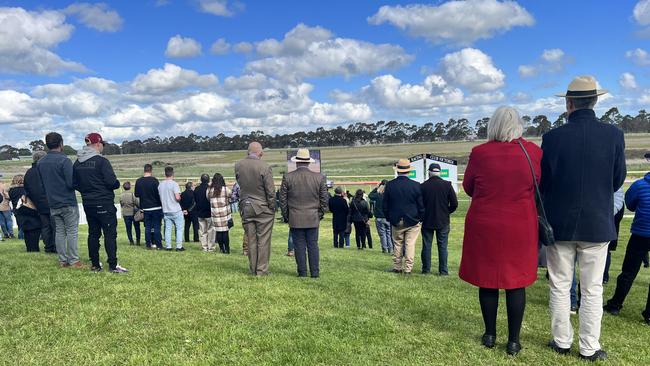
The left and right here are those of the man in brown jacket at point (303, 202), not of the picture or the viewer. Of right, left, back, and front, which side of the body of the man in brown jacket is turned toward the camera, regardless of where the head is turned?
back

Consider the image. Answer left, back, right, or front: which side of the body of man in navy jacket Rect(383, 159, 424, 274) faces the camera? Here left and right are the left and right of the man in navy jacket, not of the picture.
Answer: back

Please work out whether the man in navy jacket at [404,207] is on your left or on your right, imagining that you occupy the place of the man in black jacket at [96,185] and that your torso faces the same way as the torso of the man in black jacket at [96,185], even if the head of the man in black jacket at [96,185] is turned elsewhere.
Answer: on your right

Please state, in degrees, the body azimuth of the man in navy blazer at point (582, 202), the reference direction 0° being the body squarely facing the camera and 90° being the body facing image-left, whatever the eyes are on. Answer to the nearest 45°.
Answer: approximately 180°

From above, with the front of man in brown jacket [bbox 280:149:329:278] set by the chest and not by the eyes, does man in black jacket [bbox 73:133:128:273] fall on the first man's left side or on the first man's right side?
on the first man's left side

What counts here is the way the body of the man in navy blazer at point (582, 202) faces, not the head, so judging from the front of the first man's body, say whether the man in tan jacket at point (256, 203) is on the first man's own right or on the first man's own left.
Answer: on the first man's own left

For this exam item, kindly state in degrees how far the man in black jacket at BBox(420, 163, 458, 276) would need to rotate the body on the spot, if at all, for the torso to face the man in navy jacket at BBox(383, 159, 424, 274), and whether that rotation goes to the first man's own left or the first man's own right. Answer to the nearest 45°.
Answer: approximately 135° to the first man's own left

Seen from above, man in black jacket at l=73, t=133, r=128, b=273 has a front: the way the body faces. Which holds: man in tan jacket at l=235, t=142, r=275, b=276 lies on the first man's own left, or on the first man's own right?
on the first man's own right

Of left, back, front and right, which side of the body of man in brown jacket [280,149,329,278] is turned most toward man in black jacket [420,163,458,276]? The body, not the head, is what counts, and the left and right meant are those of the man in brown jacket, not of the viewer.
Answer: right

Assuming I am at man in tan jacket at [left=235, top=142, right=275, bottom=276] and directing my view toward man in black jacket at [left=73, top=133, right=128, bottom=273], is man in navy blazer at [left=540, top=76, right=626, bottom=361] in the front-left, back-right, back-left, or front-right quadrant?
back-left

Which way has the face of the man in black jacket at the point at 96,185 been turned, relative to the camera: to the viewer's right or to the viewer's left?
to the viewer's right

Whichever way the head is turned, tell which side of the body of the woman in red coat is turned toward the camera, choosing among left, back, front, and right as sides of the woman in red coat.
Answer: back

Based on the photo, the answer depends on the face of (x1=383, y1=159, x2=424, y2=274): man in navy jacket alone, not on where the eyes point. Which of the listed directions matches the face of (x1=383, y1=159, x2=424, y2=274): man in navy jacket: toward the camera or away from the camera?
away from the camera

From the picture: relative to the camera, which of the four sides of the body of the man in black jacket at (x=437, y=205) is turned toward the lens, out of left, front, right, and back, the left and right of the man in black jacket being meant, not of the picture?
back

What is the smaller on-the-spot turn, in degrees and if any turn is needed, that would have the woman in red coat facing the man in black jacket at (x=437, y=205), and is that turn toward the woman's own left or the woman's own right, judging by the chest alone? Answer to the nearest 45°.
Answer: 0° — they already face them

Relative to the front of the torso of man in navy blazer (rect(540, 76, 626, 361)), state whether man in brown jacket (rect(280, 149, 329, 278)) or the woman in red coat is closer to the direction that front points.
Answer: the man in brown jacket

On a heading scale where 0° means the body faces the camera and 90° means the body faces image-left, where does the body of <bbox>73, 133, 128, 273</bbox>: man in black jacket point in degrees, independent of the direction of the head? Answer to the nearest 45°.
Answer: approximately 225°
